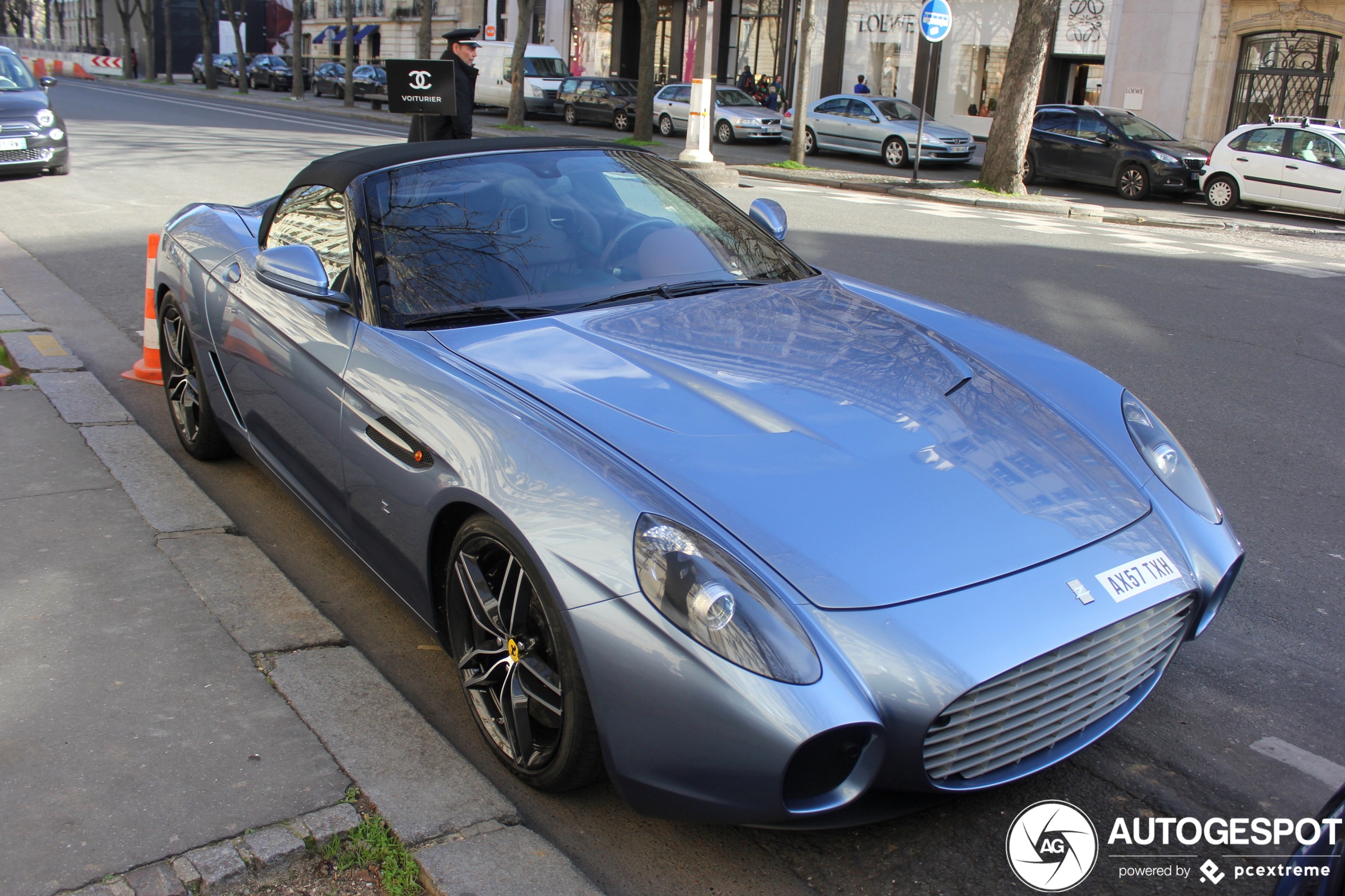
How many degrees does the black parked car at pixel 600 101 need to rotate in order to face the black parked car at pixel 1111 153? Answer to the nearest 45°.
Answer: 0° — it already faces it

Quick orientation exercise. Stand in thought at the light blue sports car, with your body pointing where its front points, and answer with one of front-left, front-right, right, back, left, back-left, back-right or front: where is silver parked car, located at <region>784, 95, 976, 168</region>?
back-left

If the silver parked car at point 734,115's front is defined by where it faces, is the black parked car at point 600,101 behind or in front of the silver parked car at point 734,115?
behind

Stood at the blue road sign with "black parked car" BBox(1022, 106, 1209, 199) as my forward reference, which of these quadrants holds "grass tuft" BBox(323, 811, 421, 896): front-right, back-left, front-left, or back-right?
back-right

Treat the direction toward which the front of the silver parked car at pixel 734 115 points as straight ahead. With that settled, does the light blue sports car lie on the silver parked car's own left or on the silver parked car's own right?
on the silver parked car's own right

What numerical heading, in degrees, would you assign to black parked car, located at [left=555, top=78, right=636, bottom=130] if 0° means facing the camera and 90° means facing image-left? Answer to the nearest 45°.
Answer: approximately 315°

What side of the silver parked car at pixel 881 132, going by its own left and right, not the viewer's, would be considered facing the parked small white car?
front

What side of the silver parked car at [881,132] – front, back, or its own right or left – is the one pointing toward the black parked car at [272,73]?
back

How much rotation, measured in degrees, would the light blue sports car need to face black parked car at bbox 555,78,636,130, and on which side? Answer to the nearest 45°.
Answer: approximately 135° to its left

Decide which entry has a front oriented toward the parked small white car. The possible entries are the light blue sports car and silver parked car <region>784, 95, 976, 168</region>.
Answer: the silver parked car

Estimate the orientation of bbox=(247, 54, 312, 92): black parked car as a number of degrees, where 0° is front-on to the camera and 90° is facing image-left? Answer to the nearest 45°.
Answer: approximately 315°
